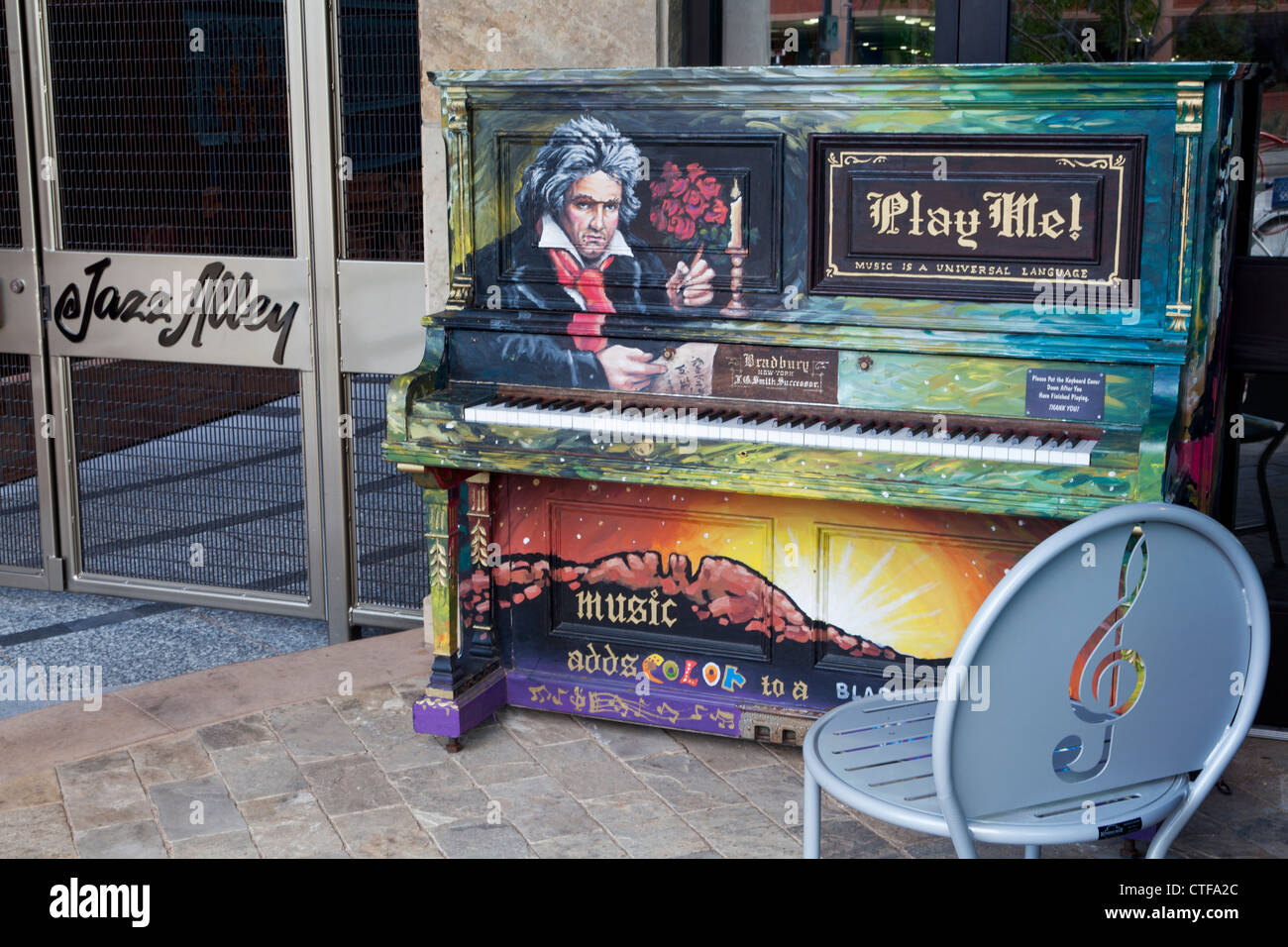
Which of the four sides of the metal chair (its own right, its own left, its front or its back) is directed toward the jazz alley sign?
front

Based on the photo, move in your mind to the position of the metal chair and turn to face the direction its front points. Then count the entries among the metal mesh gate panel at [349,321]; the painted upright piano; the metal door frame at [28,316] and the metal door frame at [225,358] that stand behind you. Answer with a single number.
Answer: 0

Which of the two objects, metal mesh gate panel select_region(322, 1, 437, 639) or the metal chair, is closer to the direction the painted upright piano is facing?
the metal chair

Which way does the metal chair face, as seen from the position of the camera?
facing away from the viewer and to the left of the viewer

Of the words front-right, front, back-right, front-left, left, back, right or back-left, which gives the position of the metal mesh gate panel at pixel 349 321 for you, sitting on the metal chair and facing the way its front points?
front

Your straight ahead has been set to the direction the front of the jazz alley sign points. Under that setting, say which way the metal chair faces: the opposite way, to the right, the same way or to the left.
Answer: the opposite way

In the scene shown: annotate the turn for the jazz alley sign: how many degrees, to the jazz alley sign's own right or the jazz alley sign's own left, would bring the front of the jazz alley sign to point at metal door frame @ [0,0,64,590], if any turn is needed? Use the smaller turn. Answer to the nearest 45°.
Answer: approximately 135° to the jazz alley sign's own right

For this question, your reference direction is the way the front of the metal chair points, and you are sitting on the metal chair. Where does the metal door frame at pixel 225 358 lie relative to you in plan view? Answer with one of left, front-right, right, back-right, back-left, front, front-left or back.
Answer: front

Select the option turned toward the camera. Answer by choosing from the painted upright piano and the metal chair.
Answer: the painted upright piano

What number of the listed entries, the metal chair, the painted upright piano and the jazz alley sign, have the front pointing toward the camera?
2

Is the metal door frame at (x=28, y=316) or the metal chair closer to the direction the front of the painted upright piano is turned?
the metal chair

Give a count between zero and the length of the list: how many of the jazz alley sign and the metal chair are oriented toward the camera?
1

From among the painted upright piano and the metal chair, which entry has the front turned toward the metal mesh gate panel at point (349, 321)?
the metal chair

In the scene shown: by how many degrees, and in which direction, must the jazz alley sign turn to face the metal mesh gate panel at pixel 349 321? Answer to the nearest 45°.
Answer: approximately 45° to its left

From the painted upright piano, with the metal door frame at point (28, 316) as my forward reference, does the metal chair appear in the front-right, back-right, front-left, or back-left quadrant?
back-left

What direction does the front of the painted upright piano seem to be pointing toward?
toward the camera

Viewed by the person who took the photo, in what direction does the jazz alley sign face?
facing the viewer

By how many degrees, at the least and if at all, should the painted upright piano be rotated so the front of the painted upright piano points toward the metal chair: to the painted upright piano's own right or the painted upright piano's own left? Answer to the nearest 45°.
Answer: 0° — it already faces it

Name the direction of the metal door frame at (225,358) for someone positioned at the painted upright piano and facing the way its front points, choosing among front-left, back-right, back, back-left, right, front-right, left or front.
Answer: back-right

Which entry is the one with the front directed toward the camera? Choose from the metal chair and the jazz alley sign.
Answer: the jazz alley sign

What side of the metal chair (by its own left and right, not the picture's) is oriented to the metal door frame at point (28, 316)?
front

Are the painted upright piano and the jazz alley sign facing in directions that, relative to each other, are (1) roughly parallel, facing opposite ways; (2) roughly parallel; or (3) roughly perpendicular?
roughly parallel
